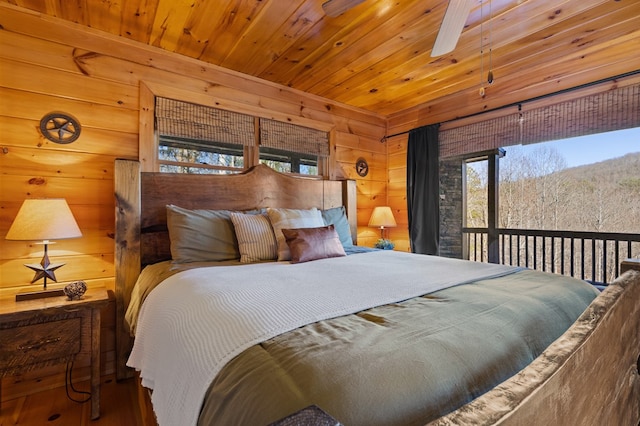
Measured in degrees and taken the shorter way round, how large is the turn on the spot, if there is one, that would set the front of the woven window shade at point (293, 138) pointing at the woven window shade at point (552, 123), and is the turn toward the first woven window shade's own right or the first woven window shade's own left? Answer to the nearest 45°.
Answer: approximately 45° to the first woven window shade's own left

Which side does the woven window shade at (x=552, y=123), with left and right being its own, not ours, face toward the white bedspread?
front

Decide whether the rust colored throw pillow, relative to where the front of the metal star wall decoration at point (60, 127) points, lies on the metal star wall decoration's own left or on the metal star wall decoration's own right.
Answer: on the metal star wall decoration's own left

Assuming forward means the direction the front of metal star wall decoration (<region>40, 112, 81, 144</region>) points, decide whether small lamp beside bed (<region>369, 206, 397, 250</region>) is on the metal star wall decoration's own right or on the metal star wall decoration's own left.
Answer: on the metal star wall decoration's own left

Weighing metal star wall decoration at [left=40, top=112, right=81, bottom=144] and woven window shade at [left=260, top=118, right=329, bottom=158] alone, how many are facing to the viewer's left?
0

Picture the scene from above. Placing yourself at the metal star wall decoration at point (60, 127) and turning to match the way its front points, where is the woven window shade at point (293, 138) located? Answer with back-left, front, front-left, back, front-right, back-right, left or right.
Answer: left

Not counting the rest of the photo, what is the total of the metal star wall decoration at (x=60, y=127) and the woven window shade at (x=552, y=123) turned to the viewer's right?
0

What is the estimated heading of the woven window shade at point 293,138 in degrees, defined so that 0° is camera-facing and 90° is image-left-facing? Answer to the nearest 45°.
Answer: approximately 315°

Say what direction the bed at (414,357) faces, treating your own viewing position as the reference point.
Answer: facing the viewer and to the right of the viewer

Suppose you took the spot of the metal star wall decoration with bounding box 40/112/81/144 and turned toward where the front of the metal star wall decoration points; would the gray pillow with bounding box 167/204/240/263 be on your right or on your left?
on your left
